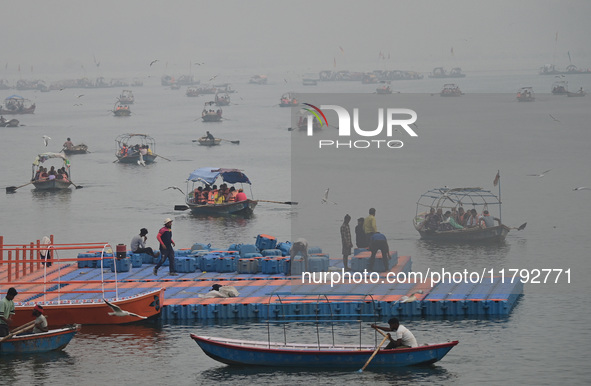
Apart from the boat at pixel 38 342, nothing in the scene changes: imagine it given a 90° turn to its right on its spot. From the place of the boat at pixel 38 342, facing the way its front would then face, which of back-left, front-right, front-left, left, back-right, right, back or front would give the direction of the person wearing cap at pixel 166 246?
back-left

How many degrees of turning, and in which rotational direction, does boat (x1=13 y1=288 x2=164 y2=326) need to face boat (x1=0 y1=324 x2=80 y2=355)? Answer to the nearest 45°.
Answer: approximately 135° to its right

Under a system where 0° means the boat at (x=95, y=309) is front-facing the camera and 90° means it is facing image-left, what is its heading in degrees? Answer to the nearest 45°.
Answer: approximately 270°

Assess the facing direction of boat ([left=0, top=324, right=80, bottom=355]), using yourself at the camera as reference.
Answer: facing to the right of the viewer
